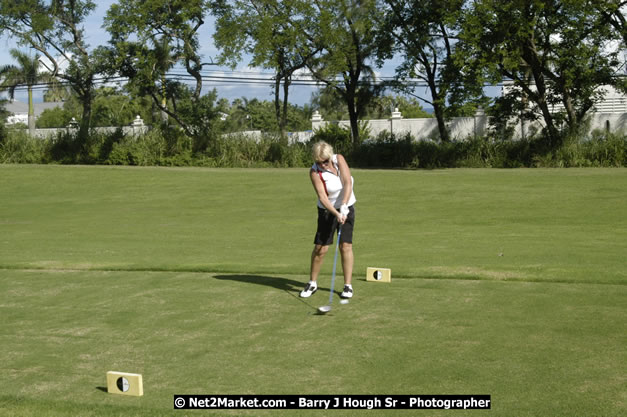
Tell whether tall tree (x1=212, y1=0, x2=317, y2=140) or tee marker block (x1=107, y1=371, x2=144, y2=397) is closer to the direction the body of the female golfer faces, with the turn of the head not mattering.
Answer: the tee marker block

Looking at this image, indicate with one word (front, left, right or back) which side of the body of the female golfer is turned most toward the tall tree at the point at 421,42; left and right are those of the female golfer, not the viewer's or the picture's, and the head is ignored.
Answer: back

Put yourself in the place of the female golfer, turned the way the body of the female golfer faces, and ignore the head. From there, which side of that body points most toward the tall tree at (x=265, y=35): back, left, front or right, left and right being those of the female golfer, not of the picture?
back

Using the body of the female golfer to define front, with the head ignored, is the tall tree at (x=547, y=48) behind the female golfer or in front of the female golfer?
behind

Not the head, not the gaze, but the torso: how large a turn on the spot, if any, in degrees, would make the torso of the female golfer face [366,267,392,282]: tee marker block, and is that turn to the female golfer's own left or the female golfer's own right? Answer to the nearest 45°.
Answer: approximately 135° to the female golfer's own left

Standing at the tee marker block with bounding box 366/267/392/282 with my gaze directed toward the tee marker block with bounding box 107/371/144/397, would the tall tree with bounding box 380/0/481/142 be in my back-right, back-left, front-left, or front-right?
back-right

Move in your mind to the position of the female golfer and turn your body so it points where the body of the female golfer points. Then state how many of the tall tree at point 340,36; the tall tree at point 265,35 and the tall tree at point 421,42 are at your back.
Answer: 3

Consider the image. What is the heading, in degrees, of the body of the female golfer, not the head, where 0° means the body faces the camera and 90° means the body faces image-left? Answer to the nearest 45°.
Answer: approximately 0°

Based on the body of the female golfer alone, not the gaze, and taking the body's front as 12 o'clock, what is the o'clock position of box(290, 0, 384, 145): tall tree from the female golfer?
The tall tree is roughly at 6 o'clock from the female golfer.

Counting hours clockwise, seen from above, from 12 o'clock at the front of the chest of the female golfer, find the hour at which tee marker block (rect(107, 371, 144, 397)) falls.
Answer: The tee marker block is roughly at 1 o'clock from the female golfer.
